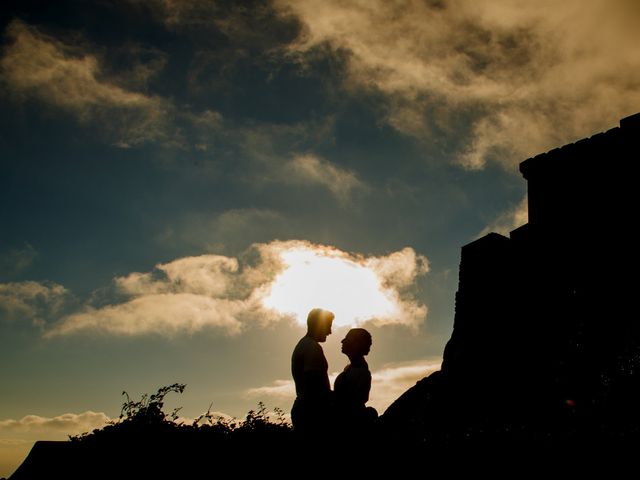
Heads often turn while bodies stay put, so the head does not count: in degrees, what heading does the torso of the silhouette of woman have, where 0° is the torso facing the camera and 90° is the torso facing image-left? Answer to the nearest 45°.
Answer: approximately 90°

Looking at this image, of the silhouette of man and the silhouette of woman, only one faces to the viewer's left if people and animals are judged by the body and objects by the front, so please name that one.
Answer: the silhouette of woman

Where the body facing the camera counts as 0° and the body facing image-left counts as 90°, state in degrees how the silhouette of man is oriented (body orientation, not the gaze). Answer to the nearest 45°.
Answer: approximately 270°

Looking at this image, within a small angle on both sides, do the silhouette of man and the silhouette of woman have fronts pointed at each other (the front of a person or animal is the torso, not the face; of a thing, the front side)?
yes

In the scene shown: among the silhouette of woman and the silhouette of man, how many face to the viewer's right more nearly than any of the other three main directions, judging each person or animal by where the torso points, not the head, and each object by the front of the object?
1

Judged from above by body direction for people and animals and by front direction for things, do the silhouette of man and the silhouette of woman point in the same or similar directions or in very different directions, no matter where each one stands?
very different directions
